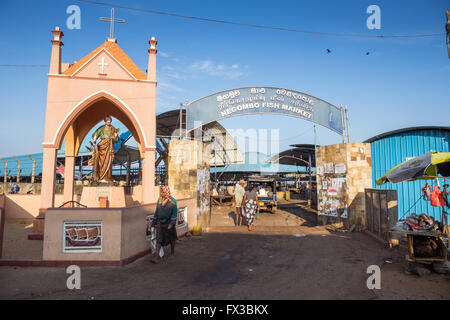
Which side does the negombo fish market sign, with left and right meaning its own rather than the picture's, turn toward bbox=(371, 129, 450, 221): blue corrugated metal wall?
left

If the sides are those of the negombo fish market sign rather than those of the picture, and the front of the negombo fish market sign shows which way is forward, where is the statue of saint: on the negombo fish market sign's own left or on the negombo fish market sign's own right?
on the negombo fish market sign's own right

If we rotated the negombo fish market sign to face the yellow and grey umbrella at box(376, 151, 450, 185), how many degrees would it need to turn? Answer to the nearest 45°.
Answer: approximately 45° to its left

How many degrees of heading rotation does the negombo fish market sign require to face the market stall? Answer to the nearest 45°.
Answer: approximately 45° to its left
